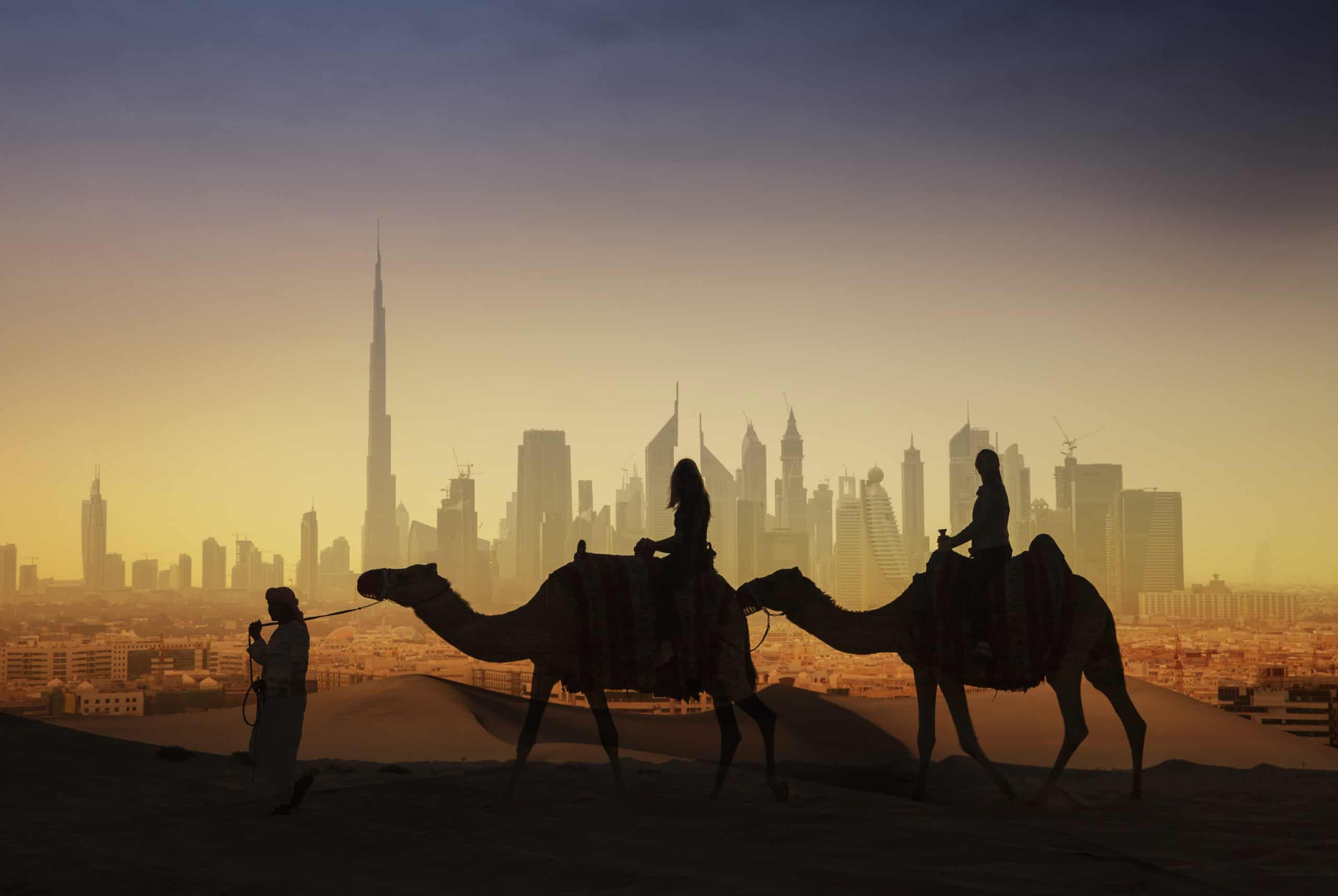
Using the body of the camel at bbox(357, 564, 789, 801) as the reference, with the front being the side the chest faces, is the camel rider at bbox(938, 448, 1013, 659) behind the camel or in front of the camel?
behind

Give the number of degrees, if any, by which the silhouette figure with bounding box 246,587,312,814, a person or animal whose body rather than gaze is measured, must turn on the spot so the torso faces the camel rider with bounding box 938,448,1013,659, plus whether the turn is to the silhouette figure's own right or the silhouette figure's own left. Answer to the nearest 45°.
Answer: approximately 180°

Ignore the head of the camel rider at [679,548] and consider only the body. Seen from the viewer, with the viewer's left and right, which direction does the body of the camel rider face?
facing to the left of the viewer

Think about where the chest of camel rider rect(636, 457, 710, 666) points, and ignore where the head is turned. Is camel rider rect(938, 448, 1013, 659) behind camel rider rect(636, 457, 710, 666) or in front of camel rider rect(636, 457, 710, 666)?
behind

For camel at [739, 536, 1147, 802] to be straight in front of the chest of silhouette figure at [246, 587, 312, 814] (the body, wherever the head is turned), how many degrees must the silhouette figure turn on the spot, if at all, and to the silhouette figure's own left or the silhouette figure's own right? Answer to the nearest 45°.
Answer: approximately 180°

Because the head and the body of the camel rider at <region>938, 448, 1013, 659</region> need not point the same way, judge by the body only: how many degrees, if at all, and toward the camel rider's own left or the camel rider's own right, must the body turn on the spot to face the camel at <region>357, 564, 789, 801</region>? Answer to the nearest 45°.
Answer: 0° — they already face it

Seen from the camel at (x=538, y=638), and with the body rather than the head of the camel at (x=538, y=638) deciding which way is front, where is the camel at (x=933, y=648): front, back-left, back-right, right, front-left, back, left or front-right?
back

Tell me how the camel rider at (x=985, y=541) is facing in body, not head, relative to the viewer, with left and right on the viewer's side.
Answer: facing to the left of the viewer

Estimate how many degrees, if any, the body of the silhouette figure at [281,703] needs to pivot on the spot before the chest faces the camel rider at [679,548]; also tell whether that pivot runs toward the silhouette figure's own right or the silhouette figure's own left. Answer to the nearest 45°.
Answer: approximately 180°

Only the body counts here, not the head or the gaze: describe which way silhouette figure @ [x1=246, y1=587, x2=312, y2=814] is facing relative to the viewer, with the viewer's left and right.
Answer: facing to the left of the viewer

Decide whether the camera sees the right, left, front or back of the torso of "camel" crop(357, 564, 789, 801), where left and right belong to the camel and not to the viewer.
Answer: left

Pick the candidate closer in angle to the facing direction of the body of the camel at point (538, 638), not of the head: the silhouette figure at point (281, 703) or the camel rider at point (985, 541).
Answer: the silhouette figure

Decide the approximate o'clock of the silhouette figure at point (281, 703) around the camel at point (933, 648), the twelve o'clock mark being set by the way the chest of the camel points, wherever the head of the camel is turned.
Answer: The silhouette figure is roughly at 11 o'clock from the camel.

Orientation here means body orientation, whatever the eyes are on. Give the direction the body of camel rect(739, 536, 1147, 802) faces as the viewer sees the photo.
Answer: to the viewer's left
